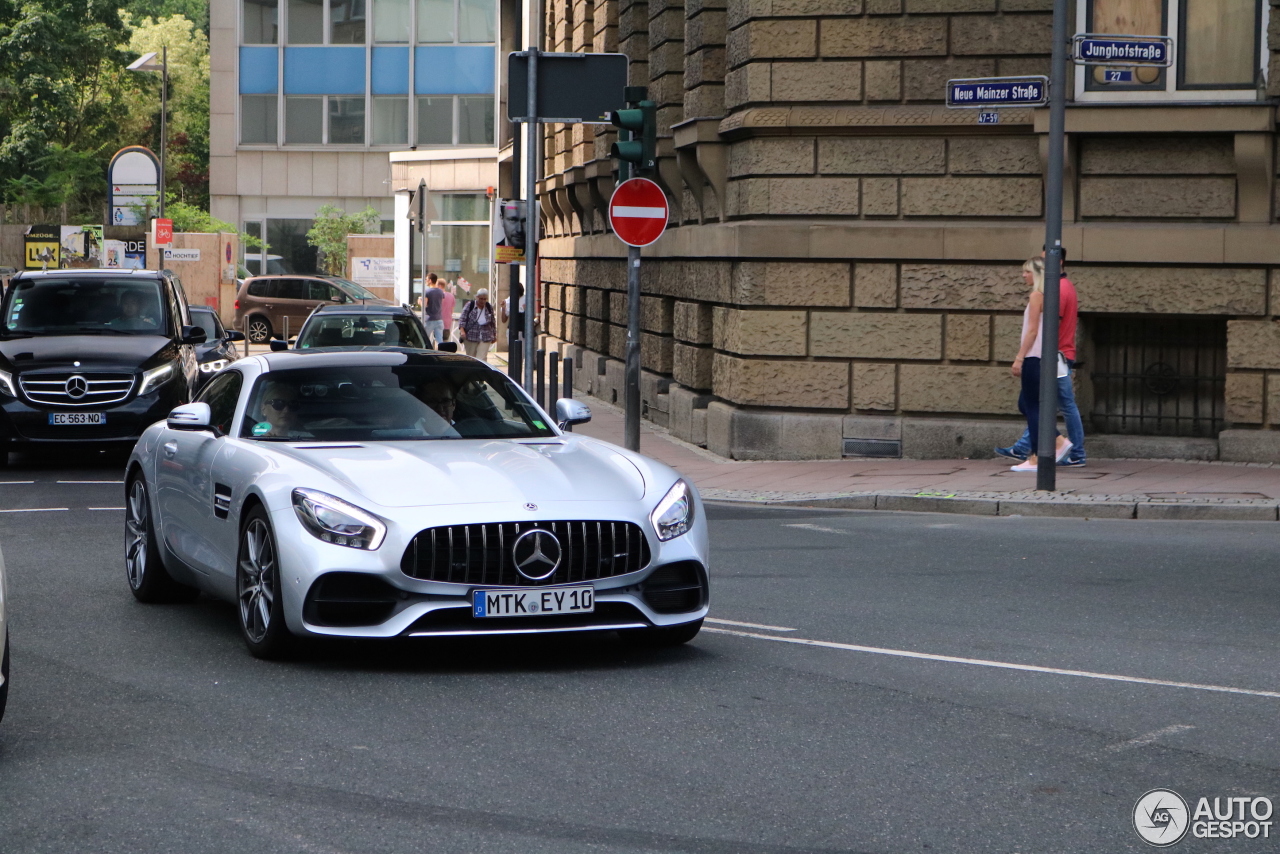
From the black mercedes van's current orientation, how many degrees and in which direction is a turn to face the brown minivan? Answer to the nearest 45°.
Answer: approximately 180°

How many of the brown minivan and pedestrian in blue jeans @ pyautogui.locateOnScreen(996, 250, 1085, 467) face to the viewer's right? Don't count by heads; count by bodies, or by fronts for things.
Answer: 1

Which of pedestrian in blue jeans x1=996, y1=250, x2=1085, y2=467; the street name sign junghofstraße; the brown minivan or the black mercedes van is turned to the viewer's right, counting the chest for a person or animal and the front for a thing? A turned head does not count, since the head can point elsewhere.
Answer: the brown minivan

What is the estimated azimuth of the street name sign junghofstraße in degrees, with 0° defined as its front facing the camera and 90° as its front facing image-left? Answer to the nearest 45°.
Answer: approximately 0°

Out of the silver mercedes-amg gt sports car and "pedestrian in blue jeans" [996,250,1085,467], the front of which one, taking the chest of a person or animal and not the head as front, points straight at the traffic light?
the pedestrian in blue jeans

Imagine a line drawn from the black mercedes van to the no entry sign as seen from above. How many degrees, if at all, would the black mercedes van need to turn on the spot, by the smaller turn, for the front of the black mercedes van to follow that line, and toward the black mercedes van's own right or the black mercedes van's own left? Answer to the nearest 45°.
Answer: approximately 45° to the black mercedes van's own left

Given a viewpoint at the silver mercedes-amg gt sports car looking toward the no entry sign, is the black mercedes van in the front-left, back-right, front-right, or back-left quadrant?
front-left

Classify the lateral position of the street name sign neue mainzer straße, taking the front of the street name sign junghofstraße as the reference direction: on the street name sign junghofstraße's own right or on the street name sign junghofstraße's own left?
on the street name sign junghofstraße's own right

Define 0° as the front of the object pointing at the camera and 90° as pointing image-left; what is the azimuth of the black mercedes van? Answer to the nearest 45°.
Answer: approximately 0°

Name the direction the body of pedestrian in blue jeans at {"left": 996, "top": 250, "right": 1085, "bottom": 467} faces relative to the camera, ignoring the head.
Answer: to the viewer's left

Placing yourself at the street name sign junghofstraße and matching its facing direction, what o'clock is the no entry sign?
The no entry sign is roughly at 4 o'clock from the street name sign junghofstraße.

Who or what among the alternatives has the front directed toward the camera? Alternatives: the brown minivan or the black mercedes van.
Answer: the black mercedes van

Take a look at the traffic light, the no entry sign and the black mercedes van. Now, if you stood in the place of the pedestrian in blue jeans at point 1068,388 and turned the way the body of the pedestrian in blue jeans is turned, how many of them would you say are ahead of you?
3

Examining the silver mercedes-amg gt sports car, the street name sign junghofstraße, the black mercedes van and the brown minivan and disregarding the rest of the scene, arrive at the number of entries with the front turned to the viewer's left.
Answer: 0

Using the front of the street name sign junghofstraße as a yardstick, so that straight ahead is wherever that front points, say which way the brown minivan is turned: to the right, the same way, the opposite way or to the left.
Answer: to the left

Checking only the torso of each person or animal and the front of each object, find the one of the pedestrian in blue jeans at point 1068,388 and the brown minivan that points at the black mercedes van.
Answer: the pedestrian in blue jeans

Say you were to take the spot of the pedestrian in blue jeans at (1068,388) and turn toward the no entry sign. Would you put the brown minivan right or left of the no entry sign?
right

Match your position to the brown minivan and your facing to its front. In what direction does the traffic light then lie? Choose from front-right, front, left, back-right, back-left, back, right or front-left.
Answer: right
